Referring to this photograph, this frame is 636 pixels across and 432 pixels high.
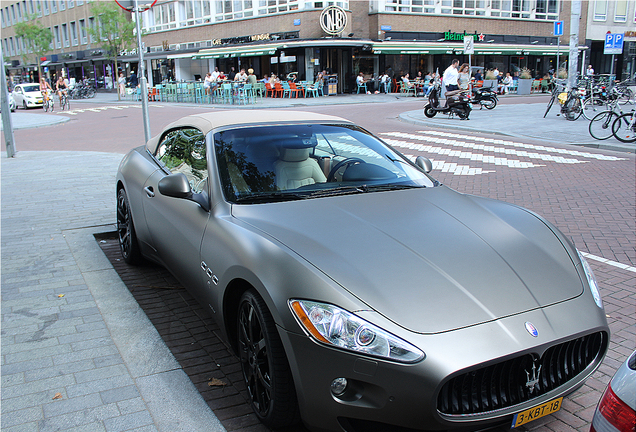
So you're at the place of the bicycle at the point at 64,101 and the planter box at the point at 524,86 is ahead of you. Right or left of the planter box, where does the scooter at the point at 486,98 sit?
right

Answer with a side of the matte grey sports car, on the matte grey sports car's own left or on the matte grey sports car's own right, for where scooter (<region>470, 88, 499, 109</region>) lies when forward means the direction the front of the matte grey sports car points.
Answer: on the matte grey sports car's own left

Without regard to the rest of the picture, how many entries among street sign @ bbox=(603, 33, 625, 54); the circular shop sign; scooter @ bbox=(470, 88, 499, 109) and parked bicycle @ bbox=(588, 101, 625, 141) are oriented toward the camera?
2

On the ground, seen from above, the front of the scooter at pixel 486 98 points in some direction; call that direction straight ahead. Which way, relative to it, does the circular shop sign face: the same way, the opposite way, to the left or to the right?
to the left

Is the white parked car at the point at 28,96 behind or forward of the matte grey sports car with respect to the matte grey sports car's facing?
behind

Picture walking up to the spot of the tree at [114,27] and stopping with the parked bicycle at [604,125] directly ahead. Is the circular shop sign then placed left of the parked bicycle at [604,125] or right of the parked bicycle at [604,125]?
left

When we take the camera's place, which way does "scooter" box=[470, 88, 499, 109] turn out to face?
facing to the left of the viewer

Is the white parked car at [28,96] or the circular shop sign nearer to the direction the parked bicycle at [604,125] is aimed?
the white parked car

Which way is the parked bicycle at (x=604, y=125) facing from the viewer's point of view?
to the viewer's left

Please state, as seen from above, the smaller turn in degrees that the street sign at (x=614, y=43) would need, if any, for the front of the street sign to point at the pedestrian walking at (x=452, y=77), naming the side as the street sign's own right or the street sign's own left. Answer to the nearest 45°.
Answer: approximately 45° to the street sign's own right

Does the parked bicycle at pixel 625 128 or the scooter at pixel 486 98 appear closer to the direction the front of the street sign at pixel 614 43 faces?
the parked bicycle
